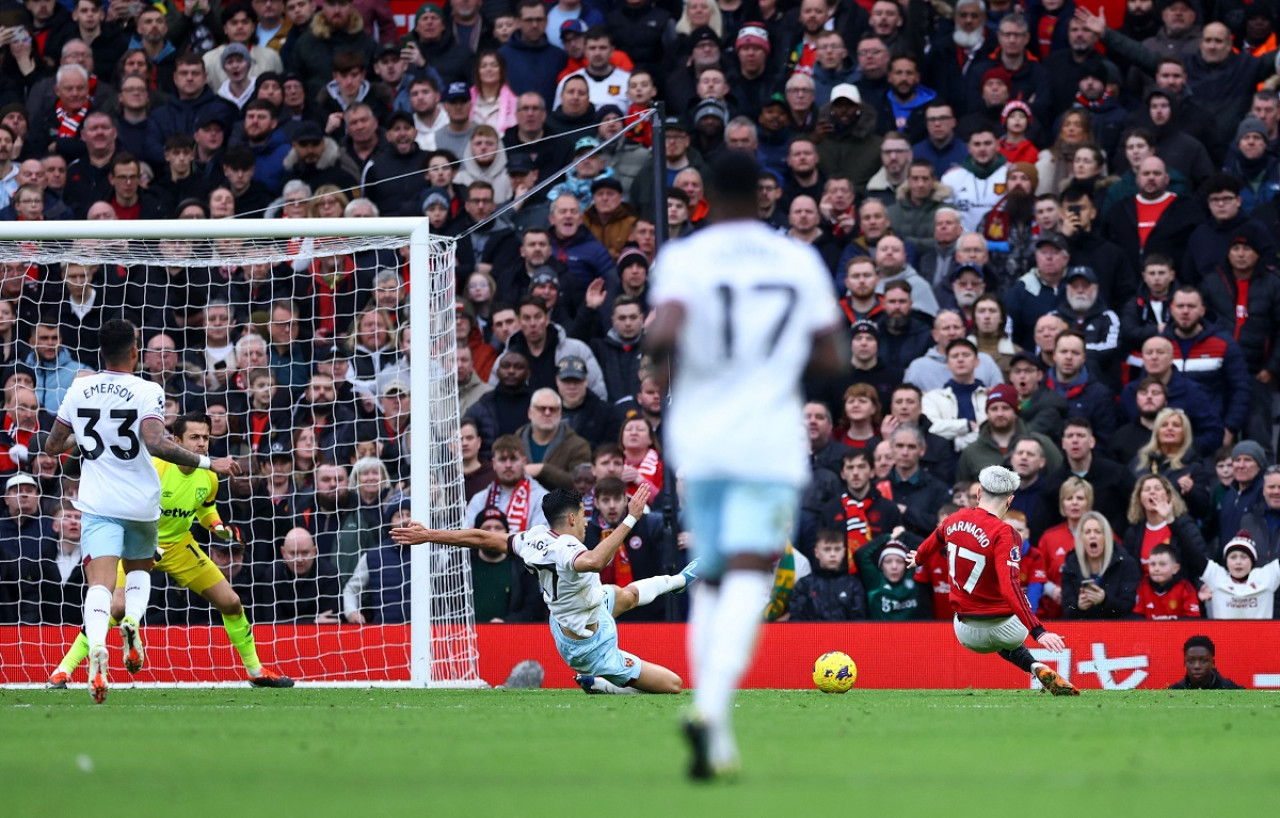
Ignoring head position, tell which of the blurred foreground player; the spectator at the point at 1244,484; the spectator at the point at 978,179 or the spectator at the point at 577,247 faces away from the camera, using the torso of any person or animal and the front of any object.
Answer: the blurred foreground player

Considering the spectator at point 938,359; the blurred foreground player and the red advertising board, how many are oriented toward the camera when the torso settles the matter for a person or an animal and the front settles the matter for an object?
2

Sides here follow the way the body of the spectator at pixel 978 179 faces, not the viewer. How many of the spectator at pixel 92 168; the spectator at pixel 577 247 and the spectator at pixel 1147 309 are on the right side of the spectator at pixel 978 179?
2

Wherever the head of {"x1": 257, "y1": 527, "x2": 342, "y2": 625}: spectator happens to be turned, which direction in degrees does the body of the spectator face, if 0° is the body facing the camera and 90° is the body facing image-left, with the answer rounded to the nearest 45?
approximately 0°

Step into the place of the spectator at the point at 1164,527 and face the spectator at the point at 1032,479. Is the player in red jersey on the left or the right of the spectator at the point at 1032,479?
left

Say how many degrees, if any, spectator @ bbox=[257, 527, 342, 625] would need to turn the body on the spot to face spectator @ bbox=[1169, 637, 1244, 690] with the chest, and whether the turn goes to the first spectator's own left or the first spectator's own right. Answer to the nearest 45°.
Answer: approximately 45° to the first spectator's own left

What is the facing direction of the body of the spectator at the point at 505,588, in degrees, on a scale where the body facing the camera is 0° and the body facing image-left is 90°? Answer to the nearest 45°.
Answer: approximately 0°

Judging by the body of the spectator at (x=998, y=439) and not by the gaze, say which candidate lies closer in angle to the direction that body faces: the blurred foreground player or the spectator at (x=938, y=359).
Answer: the blurred foreground player

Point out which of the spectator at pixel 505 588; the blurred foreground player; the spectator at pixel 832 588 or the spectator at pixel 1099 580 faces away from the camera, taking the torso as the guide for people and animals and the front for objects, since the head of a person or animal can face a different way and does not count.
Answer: the blurred foreground player

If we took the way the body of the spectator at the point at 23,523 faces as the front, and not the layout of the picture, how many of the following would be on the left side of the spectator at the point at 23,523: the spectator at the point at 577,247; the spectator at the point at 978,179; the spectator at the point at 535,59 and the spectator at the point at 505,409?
4

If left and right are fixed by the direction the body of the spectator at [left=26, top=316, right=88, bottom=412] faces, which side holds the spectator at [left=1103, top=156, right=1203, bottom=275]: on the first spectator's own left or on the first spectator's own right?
on the first spectator's own left
